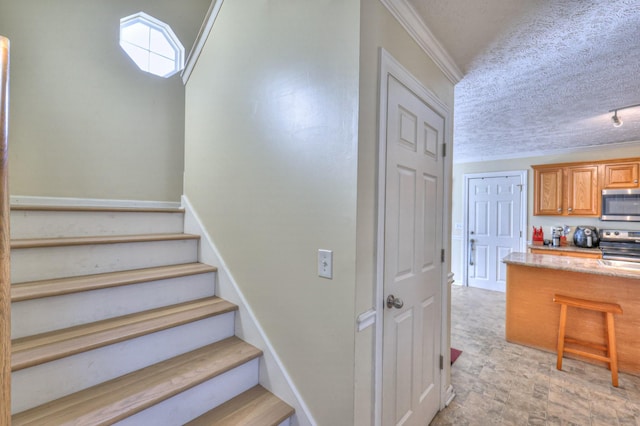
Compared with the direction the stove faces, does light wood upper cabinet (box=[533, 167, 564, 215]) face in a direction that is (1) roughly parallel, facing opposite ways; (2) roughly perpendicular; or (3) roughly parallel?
roughly parallel

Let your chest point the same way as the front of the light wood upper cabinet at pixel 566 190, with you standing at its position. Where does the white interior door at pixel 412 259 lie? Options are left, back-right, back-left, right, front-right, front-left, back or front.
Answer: front

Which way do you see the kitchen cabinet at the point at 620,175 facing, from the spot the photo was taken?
facing the viewer

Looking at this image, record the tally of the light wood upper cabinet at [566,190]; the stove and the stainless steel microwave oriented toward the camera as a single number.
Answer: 3

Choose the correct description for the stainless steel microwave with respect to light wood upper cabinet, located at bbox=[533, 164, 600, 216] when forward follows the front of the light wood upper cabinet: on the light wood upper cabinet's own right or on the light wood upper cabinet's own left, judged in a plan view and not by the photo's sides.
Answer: on the light wood upper cabinet's own left

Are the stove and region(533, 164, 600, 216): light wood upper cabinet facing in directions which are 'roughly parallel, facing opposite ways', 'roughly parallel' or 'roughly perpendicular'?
roughly parallel

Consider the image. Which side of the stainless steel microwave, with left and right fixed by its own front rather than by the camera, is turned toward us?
front

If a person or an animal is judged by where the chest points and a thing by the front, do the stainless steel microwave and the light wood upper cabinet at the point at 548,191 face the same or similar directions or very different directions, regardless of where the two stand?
same or similar directions

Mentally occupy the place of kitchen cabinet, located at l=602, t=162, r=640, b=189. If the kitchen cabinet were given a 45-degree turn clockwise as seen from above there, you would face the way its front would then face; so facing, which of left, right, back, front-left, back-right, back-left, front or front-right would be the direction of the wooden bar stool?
front-left

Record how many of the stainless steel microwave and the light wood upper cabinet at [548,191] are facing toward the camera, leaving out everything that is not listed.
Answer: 2

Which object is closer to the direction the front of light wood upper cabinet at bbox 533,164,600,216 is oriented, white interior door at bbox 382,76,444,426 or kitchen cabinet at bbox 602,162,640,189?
the white interior door

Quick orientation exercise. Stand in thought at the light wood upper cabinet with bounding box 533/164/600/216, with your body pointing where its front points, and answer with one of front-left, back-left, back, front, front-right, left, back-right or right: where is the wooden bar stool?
front

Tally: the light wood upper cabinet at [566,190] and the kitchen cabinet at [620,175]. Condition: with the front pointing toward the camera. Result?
2

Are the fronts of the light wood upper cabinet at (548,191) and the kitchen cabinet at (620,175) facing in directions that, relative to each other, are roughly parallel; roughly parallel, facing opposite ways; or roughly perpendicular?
roughly parallel

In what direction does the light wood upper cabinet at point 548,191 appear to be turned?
toward the camera
